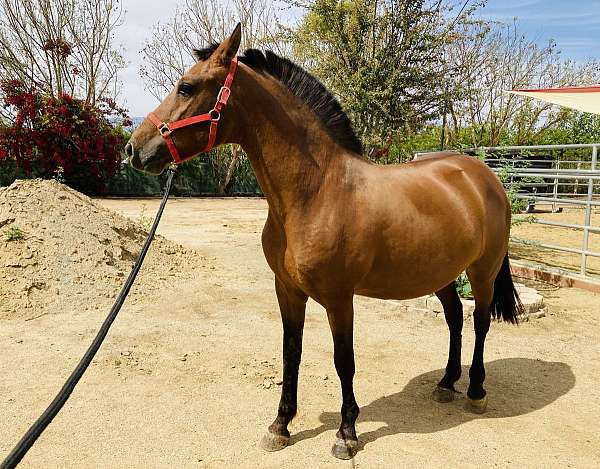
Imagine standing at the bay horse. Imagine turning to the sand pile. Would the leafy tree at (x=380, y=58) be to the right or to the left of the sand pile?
right

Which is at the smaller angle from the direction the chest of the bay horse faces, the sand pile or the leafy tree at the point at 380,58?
the sand pile

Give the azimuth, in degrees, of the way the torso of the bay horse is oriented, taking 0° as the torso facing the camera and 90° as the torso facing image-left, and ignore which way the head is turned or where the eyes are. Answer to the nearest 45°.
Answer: approximately 45°
